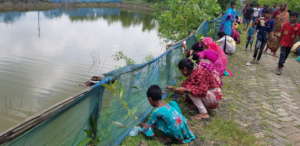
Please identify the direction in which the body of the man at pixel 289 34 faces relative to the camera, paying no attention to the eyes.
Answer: toward the camera

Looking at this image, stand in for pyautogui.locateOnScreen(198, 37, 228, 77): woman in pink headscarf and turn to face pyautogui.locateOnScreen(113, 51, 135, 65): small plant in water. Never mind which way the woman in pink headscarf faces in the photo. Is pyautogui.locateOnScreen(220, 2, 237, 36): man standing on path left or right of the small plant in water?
right

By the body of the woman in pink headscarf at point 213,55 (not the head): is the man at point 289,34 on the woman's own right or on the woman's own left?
on the woman's own right

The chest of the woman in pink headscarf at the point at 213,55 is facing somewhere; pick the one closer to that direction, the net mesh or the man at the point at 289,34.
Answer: the net mesh

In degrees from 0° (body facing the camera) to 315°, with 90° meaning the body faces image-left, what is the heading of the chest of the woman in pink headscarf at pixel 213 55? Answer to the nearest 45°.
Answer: approximately 90°

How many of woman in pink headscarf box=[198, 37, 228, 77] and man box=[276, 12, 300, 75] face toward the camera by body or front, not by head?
1

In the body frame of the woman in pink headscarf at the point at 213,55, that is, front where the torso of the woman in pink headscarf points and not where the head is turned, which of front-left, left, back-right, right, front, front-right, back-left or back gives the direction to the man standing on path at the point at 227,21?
right

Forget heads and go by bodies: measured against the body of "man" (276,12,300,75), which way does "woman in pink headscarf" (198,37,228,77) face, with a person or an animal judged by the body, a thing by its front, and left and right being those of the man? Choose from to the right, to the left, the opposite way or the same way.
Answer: to the right

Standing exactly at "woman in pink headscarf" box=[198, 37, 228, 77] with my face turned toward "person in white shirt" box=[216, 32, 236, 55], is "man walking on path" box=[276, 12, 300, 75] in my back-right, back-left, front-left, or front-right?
front-right

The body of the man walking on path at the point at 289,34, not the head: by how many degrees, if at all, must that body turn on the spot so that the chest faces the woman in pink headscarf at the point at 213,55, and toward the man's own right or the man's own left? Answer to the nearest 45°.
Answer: approximately 45° to the man's own right

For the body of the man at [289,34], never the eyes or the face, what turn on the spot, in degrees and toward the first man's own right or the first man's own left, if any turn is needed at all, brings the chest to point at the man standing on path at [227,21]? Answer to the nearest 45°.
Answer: approximately 135° to the first man's own right

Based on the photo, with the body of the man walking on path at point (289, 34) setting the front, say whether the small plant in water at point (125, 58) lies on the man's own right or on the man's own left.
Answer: on the man's own right

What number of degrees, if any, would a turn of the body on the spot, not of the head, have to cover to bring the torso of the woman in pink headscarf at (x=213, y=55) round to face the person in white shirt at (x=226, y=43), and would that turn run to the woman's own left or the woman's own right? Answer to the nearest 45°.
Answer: approximately 90° to the woman's own right
